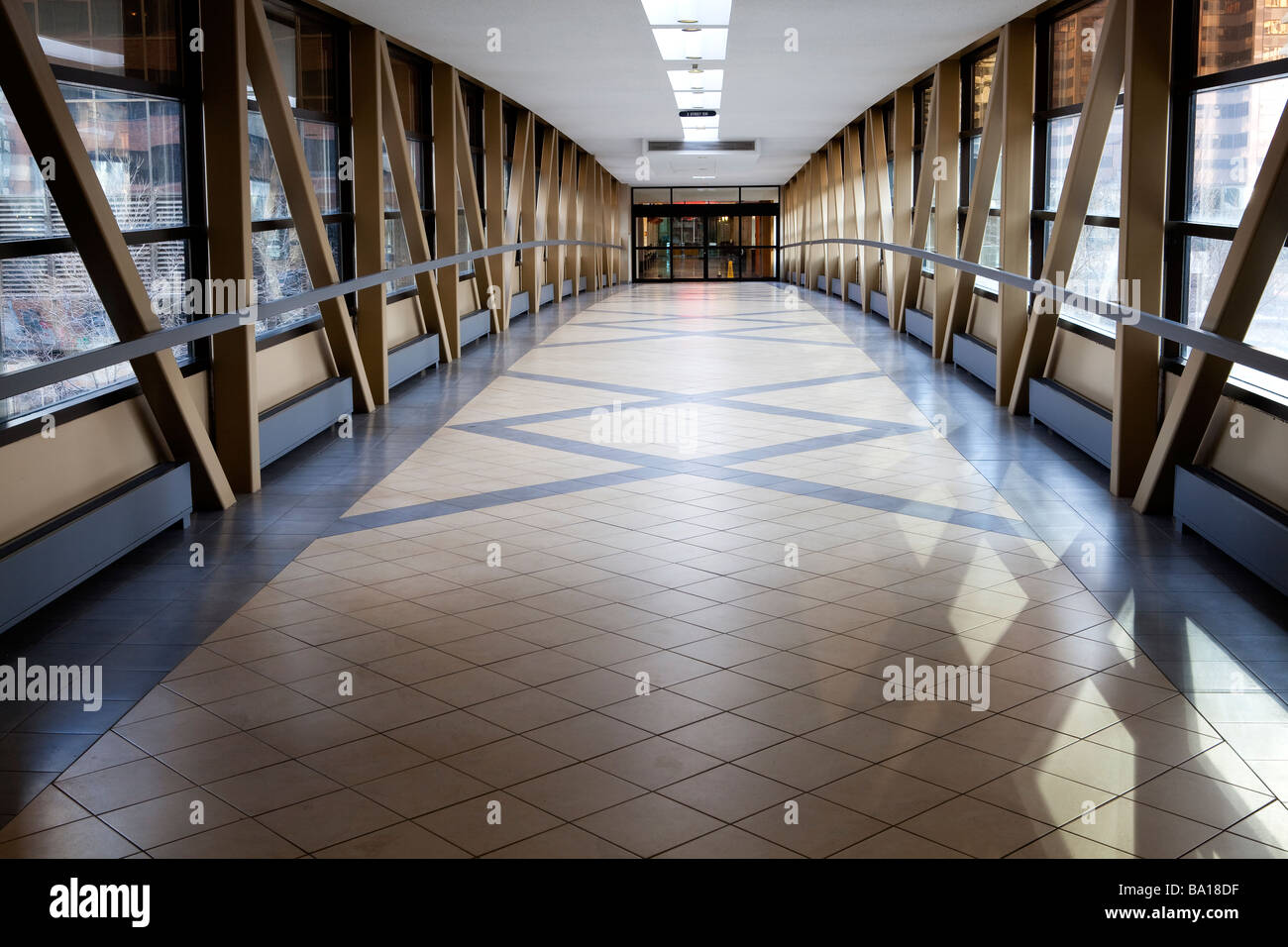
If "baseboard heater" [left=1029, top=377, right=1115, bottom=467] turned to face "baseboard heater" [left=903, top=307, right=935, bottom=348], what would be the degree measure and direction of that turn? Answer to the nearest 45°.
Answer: approximately 135° to its right

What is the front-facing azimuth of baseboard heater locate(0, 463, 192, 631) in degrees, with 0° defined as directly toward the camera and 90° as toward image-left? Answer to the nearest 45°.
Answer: approximately 315°

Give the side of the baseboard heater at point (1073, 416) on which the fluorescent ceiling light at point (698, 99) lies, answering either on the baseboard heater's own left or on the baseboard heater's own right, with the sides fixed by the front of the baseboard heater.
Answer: on the baseboard heater's own right

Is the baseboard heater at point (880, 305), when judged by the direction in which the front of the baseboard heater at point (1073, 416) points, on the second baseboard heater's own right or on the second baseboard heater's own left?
on the second baseboard heater's own right

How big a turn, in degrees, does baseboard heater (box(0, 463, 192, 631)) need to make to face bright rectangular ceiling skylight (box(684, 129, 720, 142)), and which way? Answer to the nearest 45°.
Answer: approximately 90° to its left

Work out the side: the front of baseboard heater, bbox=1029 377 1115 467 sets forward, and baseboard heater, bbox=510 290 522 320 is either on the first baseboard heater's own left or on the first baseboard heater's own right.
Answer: on the first baseboard heater's own right

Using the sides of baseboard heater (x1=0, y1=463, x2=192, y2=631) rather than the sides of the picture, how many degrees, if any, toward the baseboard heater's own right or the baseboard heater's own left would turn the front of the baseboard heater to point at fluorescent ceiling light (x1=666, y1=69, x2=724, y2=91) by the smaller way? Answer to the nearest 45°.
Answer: approximately 90° to the baseboard heater's own left

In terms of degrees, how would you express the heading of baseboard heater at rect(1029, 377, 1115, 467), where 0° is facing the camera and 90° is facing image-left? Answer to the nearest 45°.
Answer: approximately 45°

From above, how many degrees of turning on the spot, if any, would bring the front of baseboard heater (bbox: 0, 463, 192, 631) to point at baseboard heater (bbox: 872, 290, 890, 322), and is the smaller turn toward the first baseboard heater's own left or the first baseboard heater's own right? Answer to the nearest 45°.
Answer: approximately 90° to the first baseboard heater's own left

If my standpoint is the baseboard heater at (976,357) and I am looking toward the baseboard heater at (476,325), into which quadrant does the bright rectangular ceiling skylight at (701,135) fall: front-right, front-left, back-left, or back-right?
front-right

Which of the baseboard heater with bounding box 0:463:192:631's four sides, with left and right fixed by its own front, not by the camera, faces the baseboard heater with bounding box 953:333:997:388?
left
